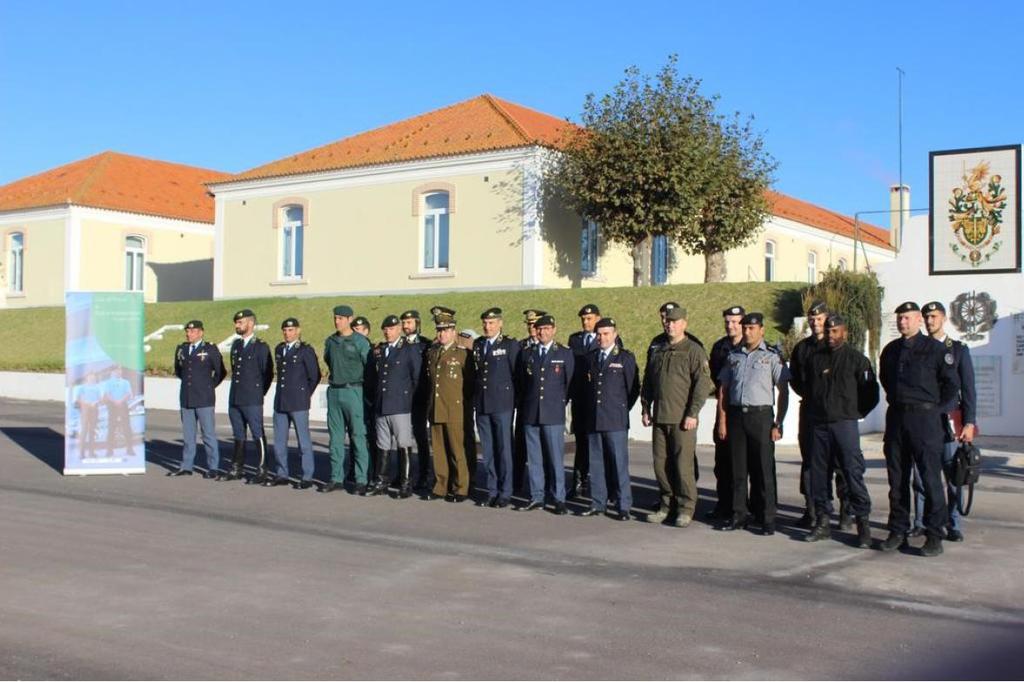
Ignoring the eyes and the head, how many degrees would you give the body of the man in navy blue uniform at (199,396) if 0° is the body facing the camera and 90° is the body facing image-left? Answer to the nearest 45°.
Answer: approximately 45°

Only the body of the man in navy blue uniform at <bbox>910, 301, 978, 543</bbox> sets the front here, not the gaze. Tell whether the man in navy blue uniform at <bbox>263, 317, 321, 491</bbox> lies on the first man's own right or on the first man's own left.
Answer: on the first man's own right

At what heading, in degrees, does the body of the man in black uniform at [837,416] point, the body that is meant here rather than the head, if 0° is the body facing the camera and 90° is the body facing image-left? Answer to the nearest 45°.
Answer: approximately 45°

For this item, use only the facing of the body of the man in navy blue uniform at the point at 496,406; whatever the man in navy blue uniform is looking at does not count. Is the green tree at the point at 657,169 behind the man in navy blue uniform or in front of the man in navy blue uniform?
behind

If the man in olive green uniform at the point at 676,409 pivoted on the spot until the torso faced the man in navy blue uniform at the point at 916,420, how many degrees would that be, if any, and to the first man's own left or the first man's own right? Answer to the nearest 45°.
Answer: approximately 90° to the first man's own left

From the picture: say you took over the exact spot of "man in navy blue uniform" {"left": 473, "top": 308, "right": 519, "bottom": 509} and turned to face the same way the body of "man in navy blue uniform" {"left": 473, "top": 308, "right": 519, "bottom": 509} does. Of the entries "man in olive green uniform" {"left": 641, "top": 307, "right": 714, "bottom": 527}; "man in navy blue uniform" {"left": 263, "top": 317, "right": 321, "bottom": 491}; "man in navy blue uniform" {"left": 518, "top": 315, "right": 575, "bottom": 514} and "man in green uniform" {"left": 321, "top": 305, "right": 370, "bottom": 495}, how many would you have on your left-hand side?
2

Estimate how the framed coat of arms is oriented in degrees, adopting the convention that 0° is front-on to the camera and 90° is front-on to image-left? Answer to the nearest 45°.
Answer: approximately 0°

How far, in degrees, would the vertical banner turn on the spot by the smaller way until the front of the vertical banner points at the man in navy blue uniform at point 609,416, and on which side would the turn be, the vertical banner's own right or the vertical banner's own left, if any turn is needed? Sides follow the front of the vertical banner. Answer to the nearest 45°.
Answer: approximately 45° to the vertical banner's own left

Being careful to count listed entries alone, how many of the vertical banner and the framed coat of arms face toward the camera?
2

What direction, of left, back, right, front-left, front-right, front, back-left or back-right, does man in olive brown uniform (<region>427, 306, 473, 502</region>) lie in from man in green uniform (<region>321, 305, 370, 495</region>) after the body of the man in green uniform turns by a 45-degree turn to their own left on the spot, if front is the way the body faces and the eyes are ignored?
front-left

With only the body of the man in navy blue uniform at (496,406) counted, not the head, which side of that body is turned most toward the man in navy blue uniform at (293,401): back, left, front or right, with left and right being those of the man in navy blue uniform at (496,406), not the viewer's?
right

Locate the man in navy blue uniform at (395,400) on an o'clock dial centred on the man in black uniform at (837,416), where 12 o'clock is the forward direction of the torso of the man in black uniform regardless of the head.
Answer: The man in navy blue uniform is roughly at 2 o'clock from the man in black uniform.
